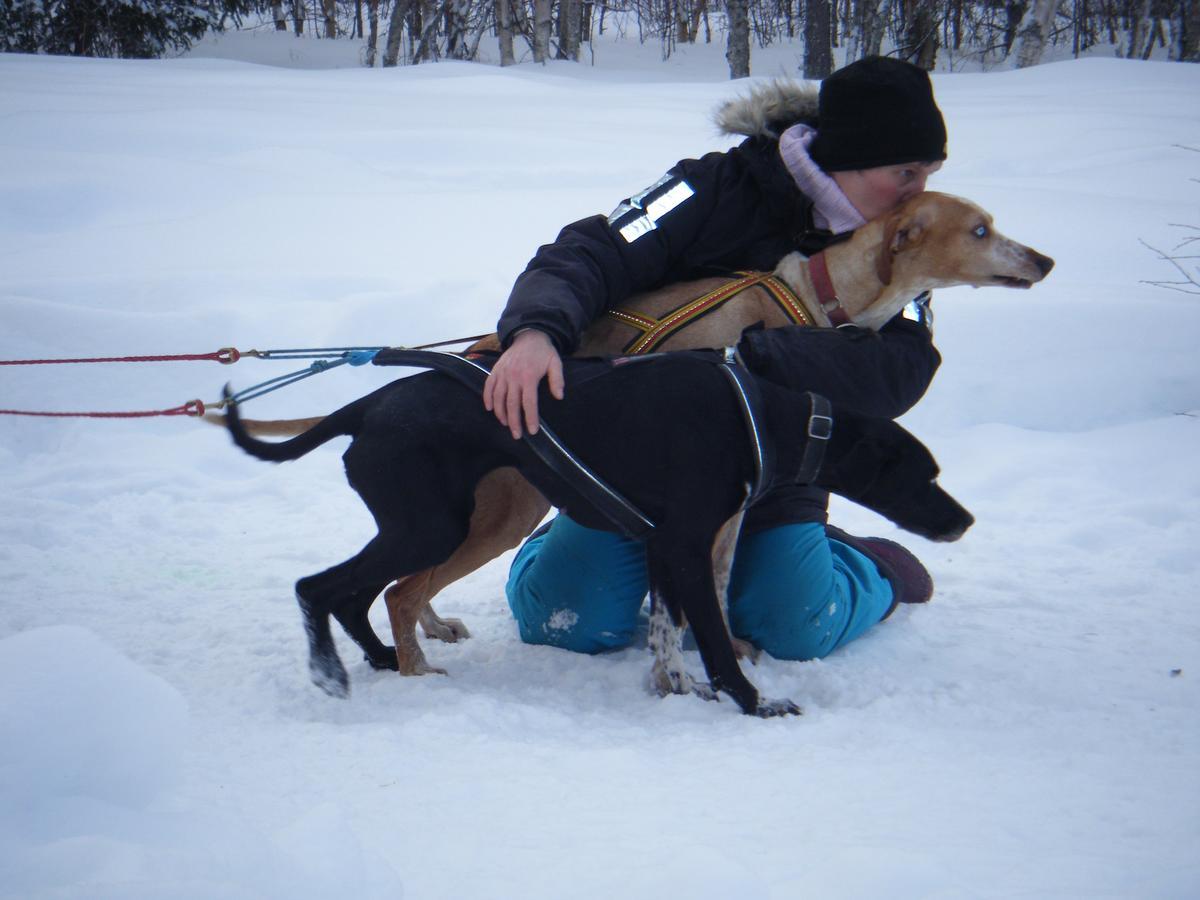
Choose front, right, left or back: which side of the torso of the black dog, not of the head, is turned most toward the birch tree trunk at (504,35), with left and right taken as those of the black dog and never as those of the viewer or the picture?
left

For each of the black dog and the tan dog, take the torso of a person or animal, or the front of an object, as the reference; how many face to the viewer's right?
2

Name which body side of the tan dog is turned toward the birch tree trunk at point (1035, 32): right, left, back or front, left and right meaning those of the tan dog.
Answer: left

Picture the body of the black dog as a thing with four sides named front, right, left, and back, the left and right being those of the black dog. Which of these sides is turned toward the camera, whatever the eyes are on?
right

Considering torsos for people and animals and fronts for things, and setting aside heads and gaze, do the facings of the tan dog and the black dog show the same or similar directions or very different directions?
same or similar directions

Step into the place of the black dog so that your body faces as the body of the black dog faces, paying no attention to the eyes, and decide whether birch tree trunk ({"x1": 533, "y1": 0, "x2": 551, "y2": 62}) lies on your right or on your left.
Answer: on your left

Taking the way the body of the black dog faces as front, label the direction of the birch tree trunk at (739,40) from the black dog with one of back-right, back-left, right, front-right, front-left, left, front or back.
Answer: left

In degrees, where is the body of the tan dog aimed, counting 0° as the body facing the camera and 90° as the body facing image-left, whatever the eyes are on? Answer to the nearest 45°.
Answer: approximately 270°

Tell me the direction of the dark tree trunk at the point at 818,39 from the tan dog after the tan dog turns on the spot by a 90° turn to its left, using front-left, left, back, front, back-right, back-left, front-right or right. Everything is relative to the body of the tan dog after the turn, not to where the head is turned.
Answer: front

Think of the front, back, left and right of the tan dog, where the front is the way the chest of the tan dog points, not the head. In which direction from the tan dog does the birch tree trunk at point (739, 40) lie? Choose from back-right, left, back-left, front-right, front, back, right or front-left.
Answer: left

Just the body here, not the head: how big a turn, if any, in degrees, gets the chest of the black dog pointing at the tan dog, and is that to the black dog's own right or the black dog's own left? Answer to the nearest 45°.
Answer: approximately 45° to the black dog's own left
